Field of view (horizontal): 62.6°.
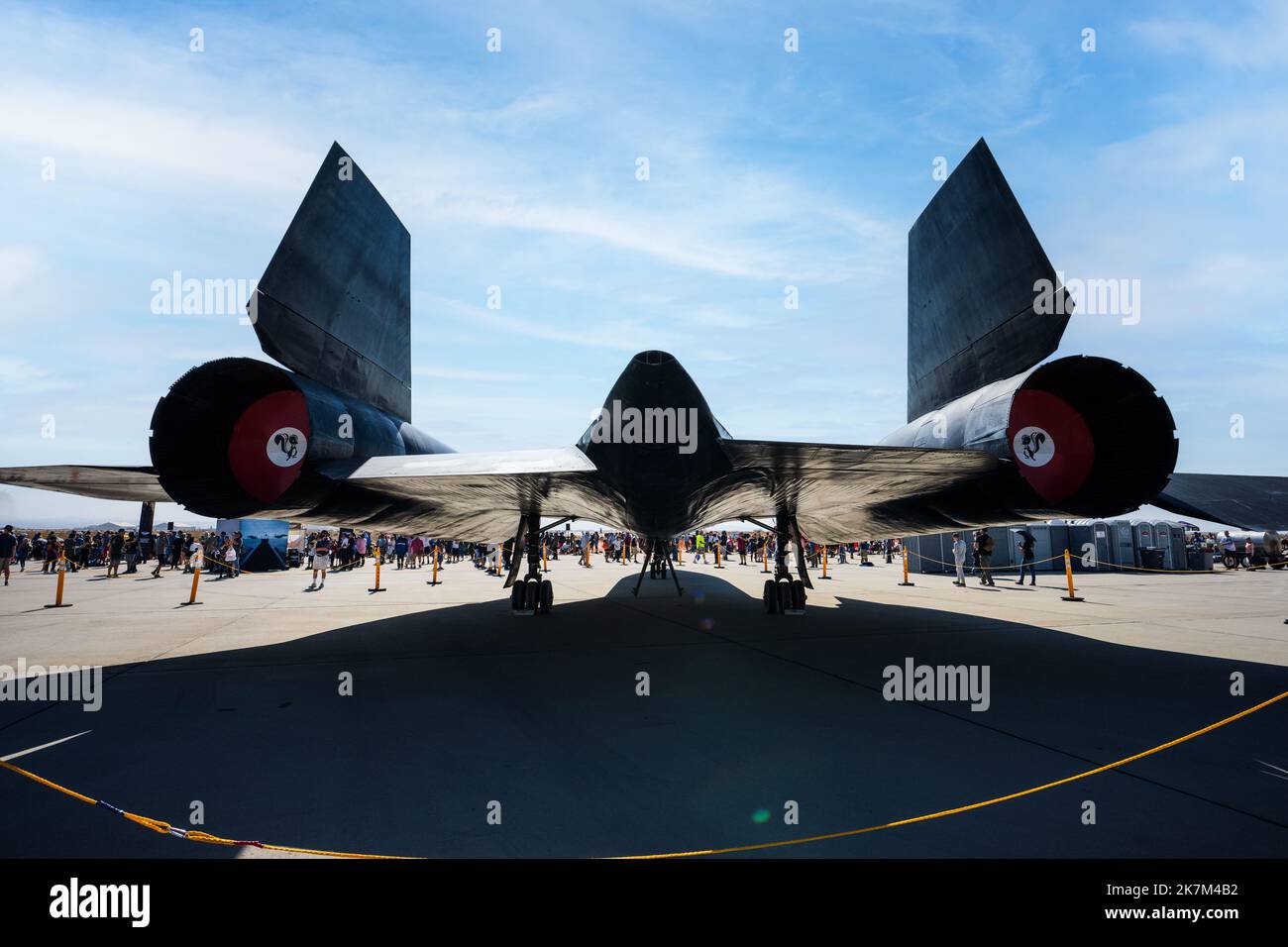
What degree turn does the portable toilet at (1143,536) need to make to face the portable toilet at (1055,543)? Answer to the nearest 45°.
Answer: approximately 45° to its right

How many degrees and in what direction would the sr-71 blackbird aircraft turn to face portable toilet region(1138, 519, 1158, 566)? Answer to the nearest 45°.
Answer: approximately 45° to its right

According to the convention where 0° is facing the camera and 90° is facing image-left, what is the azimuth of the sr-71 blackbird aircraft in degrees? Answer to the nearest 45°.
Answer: approximately 180°

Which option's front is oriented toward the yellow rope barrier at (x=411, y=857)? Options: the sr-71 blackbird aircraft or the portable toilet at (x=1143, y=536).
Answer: the portable toilet

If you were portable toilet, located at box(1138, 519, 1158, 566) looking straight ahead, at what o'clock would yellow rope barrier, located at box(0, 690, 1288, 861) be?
The yellow rope barrier is roughly at 12 o'clock from the portable toilet.

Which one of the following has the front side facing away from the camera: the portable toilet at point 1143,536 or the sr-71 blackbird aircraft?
the sr-71 blackbird aircraft

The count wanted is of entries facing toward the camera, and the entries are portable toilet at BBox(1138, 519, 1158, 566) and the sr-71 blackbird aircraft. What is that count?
1

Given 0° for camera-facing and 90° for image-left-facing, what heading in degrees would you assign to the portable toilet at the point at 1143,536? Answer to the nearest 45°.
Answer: approximately 0°
